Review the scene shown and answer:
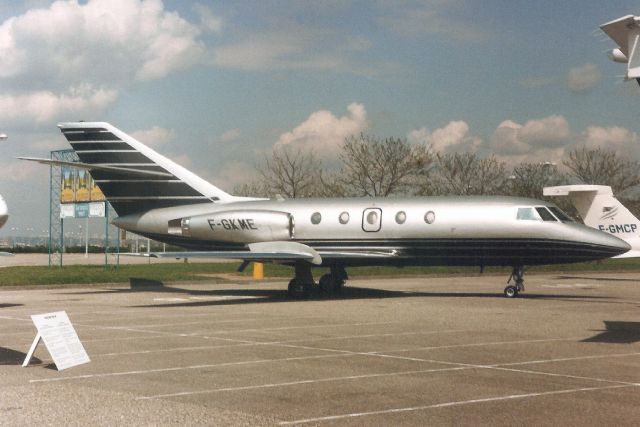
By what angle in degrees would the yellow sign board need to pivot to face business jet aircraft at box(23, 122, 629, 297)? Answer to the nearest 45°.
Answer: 0° — it already faces it

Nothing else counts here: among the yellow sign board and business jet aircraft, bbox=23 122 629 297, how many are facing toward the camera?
1

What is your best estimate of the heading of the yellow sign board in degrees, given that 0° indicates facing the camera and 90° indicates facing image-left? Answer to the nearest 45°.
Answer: approximately 0°

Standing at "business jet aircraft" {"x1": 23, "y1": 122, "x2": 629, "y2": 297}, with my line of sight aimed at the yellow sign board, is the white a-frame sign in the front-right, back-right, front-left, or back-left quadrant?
back-left

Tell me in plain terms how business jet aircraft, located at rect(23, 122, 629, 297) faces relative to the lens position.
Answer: facing to the right of the viewer

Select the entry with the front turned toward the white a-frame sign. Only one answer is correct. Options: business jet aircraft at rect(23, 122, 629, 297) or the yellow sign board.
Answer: the yellow sign board

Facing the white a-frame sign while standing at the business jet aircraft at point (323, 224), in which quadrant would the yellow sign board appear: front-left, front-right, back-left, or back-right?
back-right

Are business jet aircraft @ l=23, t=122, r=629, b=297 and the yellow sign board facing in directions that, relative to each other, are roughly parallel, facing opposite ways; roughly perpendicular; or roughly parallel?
roughly perpendicular

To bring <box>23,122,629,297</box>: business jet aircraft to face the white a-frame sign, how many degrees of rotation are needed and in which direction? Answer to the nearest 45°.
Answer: approximately 90° to its right

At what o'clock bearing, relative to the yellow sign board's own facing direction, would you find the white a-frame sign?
The white a-frame sign is roughly at 12 o'clock from the yellow sign board.

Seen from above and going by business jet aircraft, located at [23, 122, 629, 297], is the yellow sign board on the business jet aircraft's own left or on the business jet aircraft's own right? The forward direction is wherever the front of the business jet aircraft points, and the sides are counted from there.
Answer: on the business jet aircraft's own left
